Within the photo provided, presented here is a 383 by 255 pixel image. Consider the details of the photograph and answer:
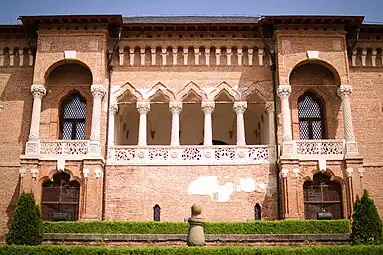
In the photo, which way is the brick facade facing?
toward the camera

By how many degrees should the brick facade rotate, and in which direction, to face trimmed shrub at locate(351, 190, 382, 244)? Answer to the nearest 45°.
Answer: approximately 45° to its left
